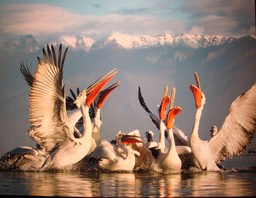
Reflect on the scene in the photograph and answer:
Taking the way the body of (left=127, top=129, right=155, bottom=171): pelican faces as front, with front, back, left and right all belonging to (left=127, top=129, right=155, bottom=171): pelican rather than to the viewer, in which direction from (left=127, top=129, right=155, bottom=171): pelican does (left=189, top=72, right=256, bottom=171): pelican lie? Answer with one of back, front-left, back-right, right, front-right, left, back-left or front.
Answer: back

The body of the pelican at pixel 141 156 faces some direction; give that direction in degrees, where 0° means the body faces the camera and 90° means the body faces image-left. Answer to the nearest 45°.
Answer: approximately 90°

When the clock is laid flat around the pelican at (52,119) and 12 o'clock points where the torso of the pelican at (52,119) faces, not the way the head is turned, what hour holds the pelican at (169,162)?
the pelican at (169,162) is roughly at 12 o'clock from the pelican at (52,119).

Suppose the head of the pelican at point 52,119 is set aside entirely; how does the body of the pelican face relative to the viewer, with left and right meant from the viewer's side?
facing to the right of the viewer

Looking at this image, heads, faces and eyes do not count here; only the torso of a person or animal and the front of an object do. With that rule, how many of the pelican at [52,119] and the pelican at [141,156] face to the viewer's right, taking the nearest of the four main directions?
1

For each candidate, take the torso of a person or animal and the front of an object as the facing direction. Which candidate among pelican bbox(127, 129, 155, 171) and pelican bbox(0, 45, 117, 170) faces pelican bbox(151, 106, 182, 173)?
pelican bbox(0, 45, 117, 170)

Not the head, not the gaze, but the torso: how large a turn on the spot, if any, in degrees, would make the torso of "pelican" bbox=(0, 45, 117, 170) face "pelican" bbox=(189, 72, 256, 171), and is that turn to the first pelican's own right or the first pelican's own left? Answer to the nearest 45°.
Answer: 0° — it already faces it

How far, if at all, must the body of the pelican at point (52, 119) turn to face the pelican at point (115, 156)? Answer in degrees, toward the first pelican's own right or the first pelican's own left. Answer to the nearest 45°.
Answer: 0° — it already faces it
